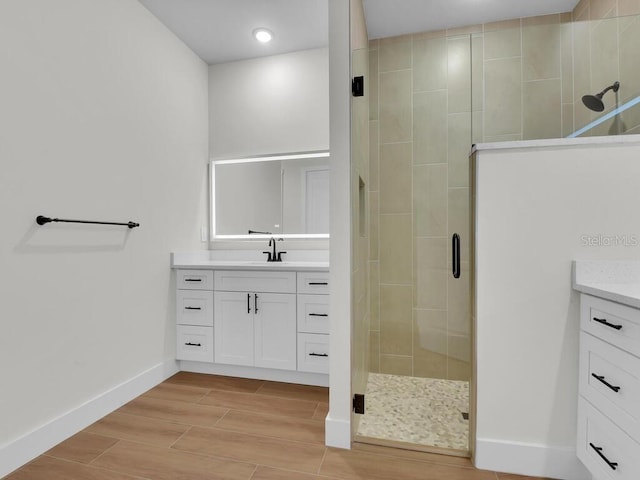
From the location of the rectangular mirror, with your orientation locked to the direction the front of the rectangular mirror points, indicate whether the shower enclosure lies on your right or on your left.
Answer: on your left

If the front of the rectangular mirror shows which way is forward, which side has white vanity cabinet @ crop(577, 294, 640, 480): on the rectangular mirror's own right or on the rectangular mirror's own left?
on the rectangular mirror's own left

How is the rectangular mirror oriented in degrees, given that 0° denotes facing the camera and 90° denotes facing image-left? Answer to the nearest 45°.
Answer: approximately 45°

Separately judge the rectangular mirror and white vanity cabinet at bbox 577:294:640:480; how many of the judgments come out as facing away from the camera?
0

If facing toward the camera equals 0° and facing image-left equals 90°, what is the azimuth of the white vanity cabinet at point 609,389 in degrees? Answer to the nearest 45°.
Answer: approximately 45°
